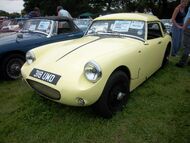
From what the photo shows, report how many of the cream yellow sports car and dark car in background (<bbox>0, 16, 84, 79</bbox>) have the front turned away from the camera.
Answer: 0

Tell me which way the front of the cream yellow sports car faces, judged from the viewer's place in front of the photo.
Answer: facing the viewer and to the left of the viewer

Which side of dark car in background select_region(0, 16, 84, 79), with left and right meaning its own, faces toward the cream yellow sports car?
left

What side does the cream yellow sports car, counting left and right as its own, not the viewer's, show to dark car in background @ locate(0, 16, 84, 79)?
right

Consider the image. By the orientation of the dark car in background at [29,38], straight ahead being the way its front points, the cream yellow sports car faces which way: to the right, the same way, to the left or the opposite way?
the same way

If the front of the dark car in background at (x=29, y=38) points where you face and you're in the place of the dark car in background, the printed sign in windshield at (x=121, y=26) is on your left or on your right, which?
on your left

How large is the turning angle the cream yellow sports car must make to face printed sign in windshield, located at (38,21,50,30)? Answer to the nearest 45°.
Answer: approximately 90° to its right

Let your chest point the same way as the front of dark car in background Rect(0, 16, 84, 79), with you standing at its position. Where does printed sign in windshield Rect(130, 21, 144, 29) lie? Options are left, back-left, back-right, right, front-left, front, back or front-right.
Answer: left
